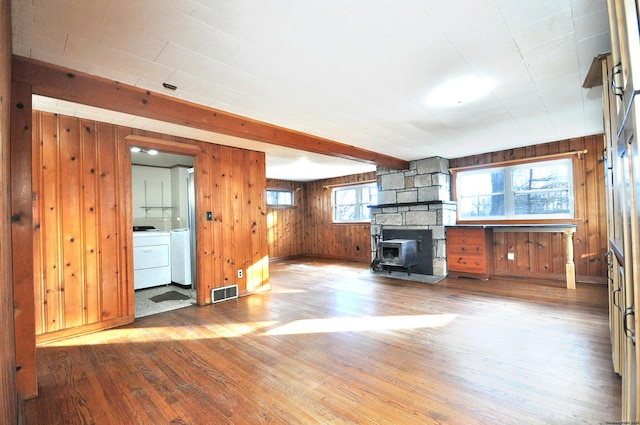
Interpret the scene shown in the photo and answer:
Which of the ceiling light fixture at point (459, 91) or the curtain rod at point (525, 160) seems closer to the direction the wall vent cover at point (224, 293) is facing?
the ceiling light fixture

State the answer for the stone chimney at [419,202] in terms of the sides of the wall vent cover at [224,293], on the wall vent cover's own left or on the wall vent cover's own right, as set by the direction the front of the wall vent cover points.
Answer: on the wall vent cover's own left

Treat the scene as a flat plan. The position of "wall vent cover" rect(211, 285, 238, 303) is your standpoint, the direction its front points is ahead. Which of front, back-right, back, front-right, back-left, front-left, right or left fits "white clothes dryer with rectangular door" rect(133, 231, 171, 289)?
back

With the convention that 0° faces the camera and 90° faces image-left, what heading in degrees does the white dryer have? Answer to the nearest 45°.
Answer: approximately 45°

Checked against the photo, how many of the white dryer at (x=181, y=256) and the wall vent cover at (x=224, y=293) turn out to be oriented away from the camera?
0

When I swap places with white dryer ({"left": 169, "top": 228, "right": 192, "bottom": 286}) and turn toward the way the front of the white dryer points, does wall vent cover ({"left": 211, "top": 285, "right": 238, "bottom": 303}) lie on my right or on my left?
on my left

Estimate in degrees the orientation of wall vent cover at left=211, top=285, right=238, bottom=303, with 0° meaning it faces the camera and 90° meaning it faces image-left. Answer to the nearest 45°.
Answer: approximately 315°

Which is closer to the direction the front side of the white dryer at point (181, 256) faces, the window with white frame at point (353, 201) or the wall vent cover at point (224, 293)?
the wall vent cover

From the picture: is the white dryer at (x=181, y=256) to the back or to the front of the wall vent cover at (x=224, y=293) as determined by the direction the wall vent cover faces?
to the back
